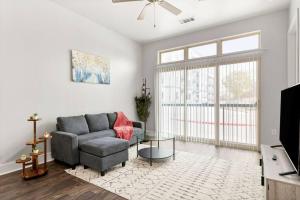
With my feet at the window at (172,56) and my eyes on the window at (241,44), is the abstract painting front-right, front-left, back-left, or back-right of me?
back-right

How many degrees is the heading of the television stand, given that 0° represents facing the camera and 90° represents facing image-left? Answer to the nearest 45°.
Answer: approximately 90°

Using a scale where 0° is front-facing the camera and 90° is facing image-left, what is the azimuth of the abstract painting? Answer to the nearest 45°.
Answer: approximately 315°

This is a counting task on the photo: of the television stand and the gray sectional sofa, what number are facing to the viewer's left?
1

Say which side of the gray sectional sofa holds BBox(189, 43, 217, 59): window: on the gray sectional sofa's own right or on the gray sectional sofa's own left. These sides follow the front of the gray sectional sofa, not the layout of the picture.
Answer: on the gray sectional sofa's own left

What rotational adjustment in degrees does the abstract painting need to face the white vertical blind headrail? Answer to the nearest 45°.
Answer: approximately 45° to its left

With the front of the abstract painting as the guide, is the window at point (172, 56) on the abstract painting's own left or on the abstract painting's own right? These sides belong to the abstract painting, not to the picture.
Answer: on the abstract painting's own left

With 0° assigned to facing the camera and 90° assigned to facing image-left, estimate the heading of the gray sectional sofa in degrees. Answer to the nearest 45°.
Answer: approximately 315°
